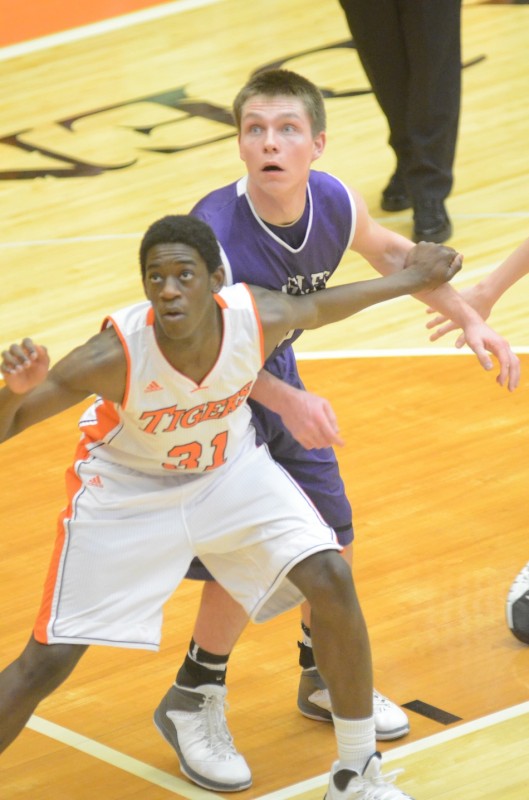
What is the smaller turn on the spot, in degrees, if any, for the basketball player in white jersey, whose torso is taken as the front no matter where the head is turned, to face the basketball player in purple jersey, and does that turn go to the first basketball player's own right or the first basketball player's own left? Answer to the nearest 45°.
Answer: approximately 135° to the first basketball player's own left

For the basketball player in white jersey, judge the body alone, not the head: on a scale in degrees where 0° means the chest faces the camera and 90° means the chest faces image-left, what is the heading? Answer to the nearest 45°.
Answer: approximately 0°
